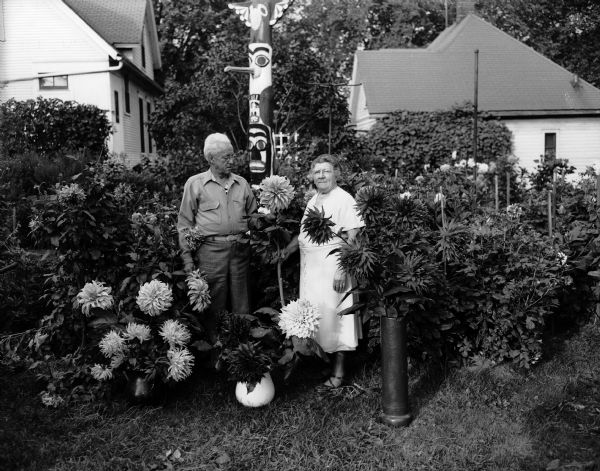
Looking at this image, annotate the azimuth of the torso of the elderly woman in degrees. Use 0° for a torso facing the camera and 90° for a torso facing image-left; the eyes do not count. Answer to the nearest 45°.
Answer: approximately 45°

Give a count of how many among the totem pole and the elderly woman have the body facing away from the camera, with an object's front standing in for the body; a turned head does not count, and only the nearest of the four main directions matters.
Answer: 0

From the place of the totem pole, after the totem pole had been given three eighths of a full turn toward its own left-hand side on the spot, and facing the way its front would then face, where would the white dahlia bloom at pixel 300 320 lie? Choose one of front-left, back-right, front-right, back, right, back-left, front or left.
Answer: right

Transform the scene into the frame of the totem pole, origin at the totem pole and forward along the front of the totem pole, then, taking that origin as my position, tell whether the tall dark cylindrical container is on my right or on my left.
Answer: on my left

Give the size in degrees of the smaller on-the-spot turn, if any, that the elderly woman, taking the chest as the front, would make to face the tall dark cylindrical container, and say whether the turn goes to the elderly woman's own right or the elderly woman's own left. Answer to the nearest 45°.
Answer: approximately 90° to the elderly woman's own left

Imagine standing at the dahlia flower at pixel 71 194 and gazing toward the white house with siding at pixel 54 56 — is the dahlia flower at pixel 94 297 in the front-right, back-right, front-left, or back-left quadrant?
back-right

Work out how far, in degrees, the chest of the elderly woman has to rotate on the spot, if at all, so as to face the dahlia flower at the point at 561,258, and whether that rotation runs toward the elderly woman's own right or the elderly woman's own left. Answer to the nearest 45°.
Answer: approximately 135° to the elderly woman's own left

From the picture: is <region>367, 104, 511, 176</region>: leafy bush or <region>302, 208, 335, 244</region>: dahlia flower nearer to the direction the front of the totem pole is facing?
the dahlia flower

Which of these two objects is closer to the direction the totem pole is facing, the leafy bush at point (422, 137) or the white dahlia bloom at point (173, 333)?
the white dahlia bloom

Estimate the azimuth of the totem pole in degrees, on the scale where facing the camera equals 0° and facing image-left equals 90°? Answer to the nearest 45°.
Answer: approximately 45°

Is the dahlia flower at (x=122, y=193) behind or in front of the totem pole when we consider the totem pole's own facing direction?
in front
